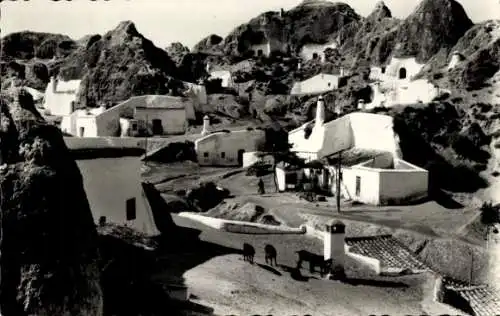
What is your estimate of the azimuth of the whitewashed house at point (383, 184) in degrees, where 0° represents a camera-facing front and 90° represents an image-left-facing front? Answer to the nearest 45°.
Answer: approximately 45°

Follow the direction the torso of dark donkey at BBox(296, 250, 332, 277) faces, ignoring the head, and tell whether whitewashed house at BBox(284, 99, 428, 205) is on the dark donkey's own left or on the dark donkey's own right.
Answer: on the dark donkey's own left

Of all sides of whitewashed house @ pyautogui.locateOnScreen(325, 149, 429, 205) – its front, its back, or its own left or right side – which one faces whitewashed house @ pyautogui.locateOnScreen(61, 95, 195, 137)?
right

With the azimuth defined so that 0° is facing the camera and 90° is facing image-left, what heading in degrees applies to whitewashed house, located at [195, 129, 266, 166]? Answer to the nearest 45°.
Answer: approximately 0°
